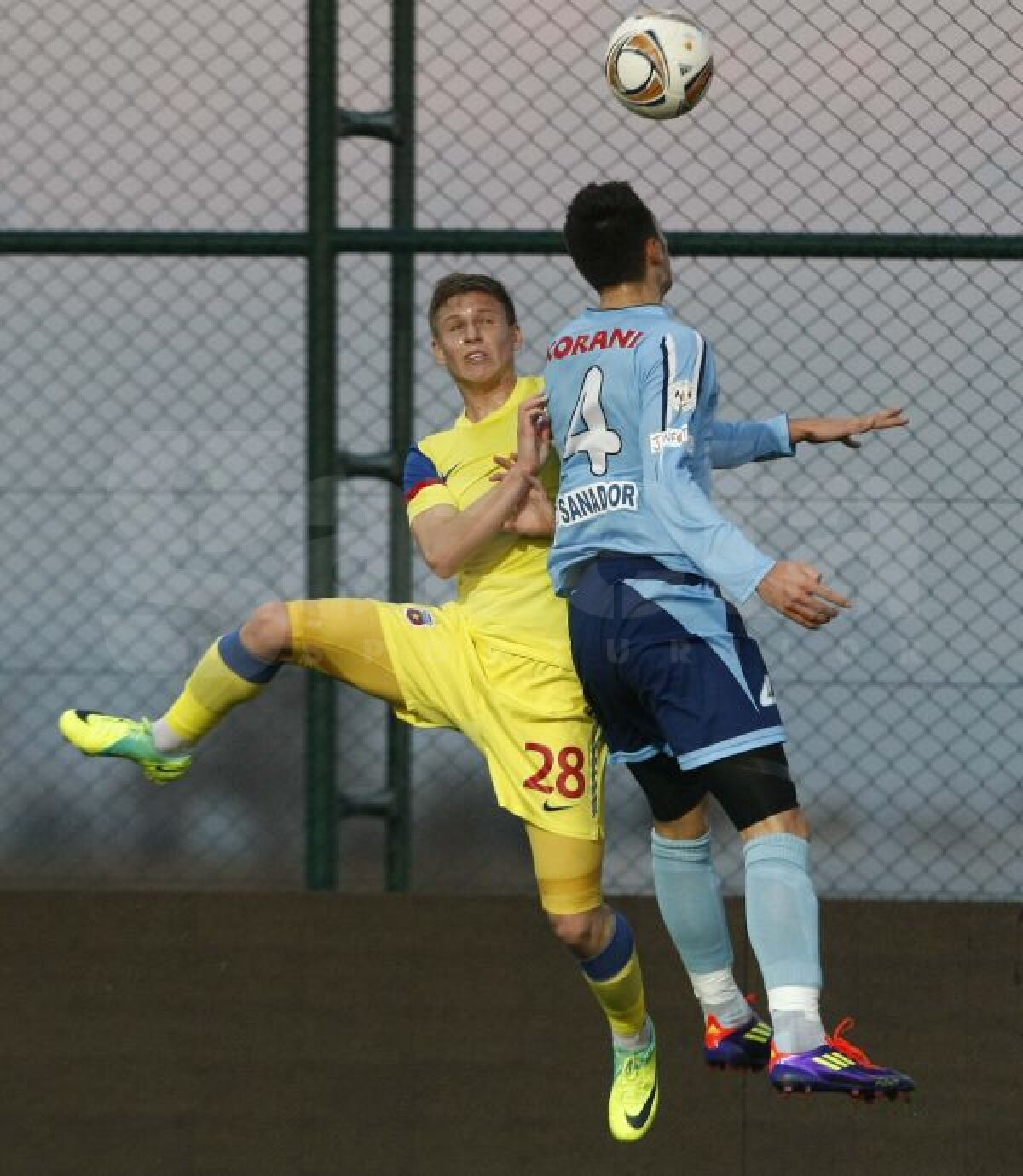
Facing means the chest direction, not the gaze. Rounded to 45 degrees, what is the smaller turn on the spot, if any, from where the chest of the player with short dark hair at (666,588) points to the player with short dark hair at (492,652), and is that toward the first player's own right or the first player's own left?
approximately 90° to the first player's own left

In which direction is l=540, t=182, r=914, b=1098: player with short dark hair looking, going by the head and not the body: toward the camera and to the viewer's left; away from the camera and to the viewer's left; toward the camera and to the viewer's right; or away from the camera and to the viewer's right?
away from the camera and to the viewer's right

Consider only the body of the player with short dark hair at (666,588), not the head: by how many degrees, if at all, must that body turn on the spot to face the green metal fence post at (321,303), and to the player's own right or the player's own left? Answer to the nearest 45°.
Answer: approximately 90° to the player's own left

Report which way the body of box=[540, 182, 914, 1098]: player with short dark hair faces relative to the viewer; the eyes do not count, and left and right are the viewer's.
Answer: facing away from the viewer and to the right of the viewer
